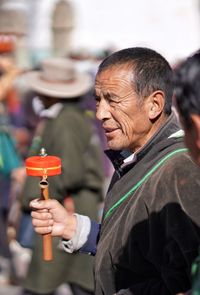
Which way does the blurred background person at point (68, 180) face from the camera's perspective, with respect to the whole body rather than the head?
to the viewer's left

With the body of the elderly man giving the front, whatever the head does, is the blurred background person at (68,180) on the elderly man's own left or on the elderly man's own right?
on the elderly man's own right

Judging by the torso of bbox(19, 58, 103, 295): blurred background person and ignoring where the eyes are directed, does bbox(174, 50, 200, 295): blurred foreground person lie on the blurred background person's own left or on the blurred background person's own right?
on the blurred background person's own left

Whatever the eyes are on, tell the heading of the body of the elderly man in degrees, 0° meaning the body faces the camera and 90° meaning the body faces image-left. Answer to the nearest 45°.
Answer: approximately 90°

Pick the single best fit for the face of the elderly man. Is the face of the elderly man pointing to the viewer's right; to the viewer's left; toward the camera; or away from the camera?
to the viewer's left

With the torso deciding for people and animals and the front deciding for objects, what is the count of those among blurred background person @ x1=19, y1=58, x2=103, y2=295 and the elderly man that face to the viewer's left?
2

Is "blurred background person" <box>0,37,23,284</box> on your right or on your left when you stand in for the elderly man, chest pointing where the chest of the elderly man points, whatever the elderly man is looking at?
on your right

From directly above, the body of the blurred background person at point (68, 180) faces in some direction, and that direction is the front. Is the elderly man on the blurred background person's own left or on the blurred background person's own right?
on the blurred background person's own left
